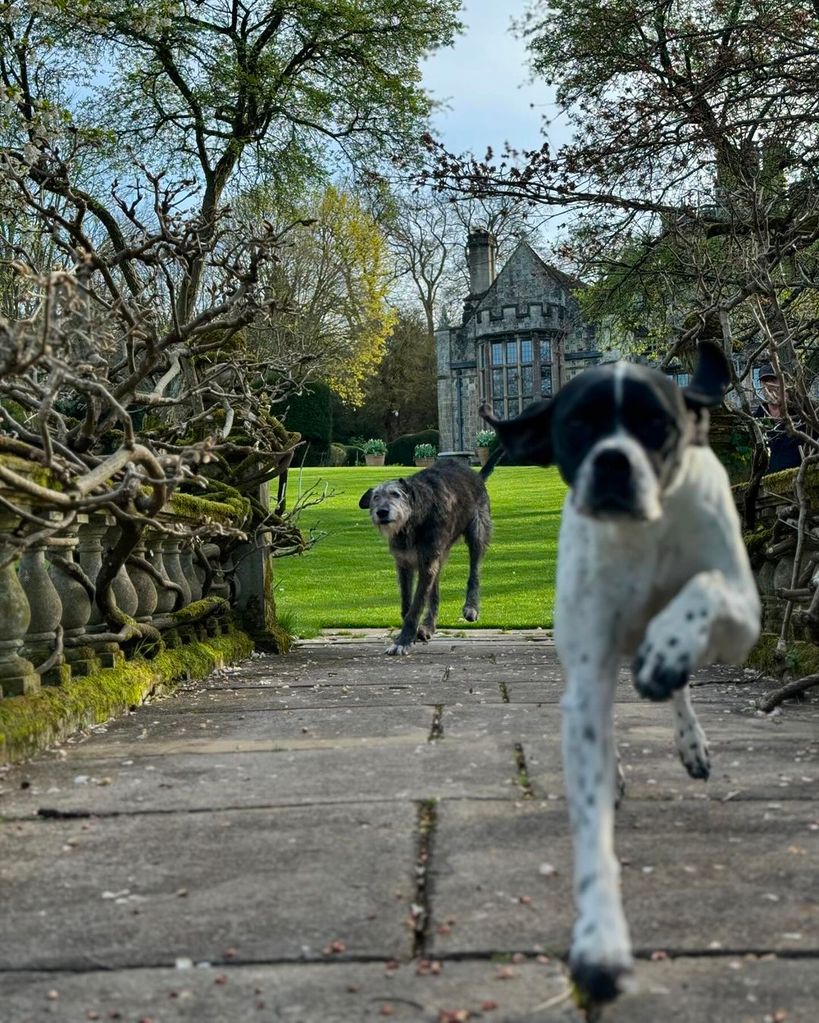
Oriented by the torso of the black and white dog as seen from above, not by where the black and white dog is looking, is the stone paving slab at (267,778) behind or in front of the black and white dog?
behind

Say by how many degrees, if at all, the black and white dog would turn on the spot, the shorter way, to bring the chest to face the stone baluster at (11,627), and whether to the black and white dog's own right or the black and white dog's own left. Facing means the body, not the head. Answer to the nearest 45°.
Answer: approximately 135° to the black and white dog's own right

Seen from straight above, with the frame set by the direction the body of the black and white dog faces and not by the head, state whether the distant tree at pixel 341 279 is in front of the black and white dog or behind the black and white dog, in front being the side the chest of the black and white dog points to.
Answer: behind

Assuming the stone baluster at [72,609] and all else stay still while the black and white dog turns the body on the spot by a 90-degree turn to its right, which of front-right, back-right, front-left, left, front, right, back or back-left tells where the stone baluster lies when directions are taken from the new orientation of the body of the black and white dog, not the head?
front-right

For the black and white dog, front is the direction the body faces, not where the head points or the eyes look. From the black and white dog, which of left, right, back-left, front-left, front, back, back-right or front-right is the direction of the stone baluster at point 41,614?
back-right

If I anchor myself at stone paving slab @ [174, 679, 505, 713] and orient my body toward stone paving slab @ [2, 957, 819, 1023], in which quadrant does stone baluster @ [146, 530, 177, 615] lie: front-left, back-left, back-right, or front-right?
back-right

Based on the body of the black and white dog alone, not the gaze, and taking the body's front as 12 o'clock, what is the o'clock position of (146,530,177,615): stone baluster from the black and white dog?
The stone baluster is roughly at 5 o'clock from the black and white dog.

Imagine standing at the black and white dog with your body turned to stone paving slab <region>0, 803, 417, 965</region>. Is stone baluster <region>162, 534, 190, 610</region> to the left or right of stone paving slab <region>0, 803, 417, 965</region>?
right

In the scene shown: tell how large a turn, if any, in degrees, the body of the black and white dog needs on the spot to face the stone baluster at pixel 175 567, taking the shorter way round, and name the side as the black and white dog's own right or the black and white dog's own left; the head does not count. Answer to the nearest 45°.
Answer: approximately 135° to the black and white dog's own right

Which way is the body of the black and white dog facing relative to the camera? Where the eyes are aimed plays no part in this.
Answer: toward the camera
